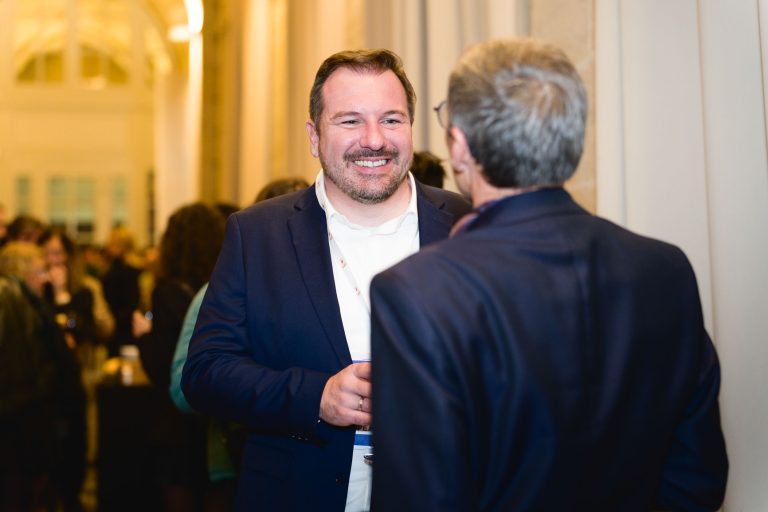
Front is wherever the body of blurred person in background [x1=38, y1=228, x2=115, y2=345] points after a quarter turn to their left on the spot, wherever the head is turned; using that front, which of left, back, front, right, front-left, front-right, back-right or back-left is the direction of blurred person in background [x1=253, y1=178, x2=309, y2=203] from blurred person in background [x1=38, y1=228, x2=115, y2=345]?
front-right

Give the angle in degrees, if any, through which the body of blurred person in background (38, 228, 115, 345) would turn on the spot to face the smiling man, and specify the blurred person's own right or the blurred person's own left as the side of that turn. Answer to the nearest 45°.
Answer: approximately 45° to the blurred person's own left

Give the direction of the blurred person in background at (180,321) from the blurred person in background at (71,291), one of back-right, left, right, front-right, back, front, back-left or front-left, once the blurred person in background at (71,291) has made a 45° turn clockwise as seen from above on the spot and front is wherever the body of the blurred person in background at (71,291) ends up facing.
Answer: left

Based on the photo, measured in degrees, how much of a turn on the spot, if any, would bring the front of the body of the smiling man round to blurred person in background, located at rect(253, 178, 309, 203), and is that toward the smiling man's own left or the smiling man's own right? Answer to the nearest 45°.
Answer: approximately 135° to the smiling man's own left

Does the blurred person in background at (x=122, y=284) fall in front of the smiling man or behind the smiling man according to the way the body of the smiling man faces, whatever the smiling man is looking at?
behind
